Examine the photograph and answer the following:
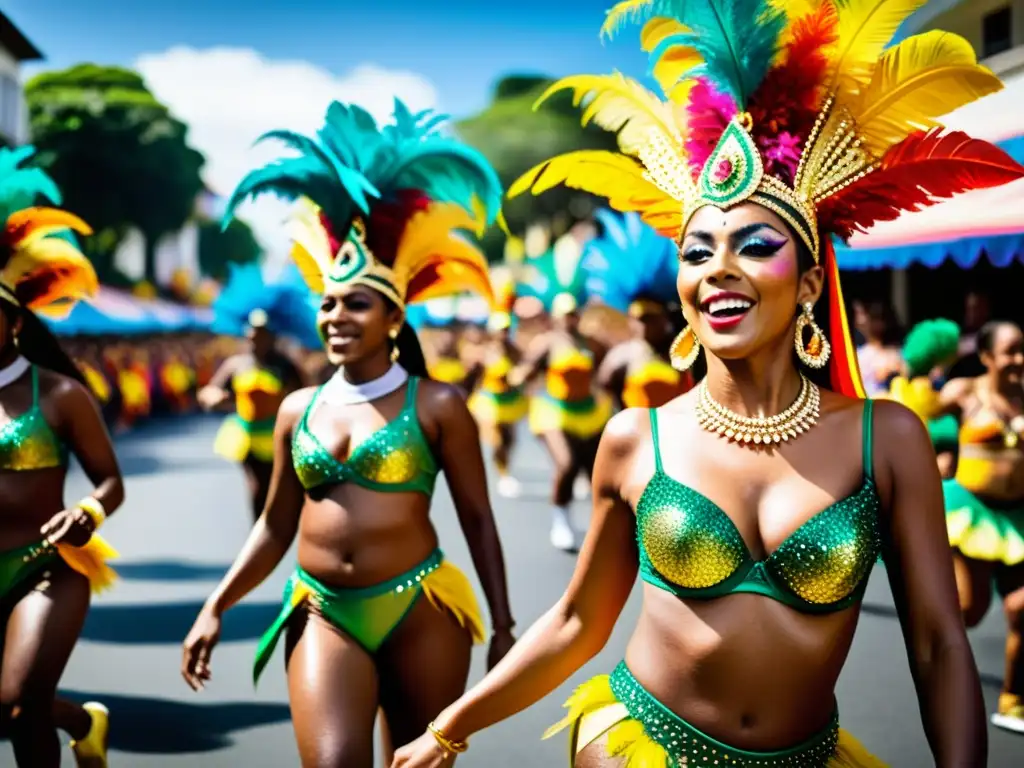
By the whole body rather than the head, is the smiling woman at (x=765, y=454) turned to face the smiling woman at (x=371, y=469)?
no

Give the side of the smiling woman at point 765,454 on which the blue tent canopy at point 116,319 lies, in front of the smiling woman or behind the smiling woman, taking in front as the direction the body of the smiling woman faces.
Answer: behind

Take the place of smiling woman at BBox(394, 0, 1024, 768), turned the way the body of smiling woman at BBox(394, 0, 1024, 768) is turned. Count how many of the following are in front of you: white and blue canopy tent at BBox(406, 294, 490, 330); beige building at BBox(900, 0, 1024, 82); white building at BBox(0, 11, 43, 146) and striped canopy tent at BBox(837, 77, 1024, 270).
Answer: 0

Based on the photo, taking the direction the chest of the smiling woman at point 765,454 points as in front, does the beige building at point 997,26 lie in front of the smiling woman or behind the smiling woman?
behind

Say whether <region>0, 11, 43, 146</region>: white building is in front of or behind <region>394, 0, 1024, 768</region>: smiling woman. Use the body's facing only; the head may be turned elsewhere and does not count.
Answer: behind

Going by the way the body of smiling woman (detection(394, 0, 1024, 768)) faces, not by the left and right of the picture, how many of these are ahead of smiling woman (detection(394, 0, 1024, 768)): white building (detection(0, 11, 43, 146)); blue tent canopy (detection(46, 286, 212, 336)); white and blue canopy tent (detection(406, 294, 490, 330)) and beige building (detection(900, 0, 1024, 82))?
0

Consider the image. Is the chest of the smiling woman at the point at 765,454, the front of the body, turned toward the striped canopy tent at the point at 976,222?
no

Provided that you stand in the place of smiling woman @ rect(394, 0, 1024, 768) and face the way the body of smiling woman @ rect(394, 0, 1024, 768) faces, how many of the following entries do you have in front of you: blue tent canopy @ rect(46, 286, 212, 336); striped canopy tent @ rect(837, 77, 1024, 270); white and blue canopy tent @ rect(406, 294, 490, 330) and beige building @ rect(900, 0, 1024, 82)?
0

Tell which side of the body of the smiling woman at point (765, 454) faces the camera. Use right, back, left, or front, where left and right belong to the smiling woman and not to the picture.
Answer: front

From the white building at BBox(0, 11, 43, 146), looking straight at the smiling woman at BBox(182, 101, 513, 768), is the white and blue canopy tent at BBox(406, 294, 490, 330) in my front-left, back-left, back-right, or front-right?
front-left

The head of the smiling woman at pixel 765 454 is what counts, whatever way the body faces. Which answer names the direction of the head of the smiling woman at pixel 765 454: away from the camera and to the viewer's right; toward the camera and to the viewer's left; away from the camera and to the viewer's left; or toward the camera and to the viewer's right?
toward the camera and to the viewer's left
